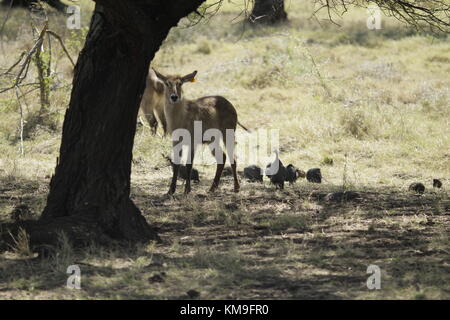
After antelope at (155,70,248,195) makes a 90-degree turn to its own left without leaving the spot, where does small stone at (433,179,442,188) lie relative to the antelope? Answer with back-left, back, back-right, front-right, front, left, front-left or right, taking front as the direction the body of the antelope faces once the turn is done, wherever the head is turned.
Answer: front-left

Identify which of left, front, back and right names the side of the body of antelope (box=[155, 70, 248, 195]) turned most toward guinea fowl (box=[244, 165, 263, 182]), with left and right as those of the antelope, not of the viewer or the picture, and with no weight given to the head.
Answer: back

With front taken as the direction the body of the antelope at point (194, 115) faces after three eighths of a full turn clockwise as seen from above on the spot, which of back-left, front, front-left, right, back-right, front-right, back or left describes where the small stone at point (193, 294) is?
back

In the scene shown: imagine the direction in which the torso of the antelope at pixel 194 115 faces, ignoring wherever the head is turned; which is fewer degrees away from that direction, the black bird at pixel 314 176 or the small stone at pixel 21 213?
the small stone

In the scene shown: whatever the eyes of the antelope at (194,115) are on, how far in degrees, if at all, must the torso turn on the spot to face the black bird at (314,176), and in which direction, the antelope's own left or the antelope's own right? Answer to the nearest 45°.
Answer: approximately 135° to the antelope's own left

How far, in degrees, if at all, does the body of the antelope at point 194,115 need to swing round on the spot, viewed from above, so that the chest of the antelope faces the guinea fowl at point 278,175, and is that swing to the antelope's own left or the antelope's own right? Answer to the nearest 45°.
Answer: approximately 135° to the antelope's own left

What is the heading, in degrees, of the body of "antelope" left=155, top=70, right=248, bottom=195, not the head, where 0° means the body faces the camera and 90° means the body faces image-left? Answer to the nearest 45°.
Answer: approximately 45°

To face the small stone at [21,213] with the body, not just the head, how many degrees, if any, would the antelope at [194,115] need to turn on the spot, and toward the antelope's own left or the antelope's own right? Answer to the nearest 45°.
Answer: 0° — it already faces it

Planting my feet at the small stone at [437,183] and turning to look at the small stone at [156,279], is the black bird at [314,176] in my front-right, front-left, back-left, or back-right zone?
front-right

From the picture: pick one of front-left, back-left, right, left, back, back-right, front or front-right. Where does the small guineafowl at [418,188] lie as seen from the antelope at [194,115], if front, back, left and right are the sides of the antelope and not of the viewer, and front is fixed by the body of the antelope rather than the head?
back-left
